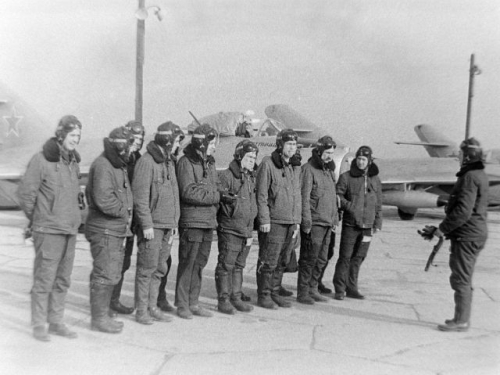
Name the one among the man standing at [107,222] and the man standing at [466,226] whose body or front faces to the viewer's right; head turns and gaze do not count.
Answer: the man standing at [107,222]

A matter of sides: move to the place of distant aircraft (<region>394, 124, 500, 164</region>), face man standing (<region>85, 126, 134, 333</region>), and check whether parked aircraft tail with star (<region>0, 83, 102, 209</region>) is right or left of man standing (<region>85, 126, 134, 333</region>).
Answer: right

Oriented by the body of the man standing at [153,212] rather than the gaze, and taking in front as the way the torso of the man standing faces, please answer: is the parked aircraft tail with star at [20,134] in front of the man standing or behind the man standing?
behind

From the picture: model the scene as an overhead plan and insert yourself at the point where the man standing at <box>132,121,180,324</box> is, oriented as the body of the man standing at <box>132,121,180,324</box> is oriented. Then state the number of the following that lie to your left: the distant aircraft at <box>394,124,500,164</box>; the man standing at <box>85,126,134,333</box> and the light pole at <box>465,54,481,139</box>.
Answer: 2

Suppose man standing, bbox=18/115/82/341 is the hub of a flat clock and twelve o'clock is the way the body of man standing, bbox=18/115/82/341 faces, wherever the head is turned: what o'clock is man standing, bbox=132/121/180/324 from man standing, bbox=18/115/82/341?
man standing, bbox=132/121/180/324 is roughly at 10 o'clock from man standing, bbox=18/115/82/341.

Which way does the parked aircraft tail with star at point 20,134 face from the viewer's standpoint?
to the viewer's right

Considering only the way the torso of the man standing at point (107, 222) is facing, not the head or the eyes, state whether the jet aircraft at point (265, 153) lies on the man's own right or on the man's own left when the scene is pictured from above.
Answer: on the man's own left

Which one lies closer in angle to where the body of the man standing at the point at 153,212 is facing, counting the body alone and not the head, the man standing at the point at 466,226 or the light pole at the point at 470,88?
the man standing

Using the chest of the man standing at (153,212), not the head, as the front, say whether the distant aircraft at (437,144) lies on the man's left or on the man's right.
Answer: on the man's left

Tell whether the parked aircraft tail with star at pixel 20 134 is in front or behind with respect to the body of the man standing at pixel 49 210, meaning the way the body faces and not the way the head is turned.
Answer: behind

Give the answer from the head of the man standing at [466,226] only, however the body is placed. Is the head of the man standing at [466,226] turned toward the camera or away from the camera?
away from the camera

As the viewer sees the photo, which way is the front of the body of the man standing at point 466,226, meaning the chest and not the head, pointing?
to the viewer's left

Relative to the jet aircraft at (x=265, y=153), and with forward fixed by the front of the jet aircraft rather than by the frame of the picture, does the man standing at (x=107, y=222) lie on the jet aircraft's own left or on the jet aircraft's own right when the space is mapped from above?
on the jet aircraft's own right
